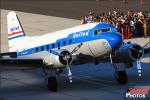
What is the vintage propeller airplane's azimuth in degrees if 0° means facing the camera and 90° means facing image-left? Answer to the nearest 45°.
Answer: approximately 315°
